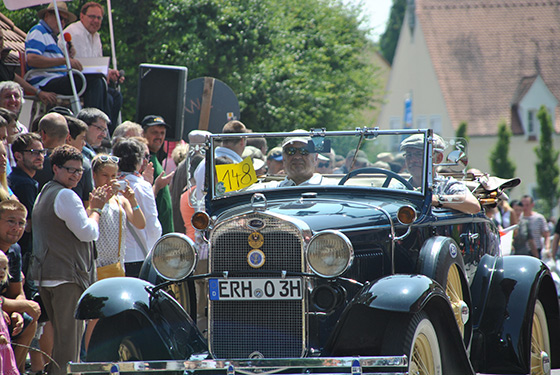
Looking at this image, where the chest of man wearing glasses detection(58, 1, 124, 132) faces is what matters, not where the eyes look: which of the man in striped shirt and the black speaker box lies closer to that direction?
the black speaker box

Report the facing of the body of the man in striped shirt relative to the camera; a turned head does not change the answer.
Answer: to the viewer's right

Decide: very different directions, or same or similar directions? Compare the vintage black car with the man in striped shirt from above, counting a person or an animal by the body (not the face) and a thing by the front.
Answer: very different directions

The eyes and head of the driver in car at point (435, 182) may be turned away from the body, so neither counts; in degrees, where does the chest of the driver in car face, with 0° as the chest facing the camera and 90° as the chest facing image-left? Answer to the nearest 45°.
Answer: approximately 45°

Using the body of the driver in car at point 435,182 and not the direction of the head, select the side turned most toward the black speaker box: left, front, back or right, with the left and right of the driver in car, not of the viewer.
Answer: right

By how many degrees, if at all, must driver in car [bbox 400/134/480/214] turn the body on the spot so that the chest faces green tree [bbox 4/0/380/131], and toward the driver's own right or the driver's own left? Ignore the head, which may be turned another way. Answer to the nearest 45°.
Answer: approximately 135° to the driver's own right

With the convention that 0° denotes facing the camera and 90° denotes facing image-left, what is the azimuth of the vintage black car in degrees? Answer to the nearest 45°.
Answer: approximately 45°

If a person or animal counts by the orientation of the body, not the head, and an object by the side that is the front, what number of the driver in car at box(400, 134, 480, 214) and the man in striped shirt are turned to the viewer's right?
1
